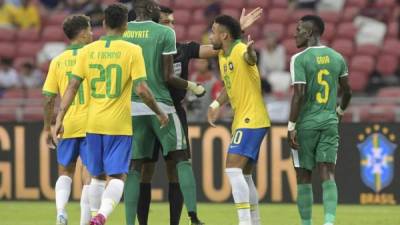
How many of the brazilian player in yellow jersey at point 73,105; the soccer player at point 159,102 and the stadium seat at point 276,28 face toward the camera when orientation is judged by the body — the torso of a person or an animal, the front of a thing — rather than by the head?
1

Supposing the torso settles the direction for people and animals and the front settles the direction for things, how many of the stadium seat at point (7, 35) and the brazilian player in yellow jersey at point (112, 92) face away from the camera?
1

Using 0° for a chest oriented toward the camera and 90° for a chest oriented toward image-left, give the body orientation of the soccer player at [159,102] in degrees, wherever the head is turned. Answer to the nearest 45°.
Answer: approximately 225°

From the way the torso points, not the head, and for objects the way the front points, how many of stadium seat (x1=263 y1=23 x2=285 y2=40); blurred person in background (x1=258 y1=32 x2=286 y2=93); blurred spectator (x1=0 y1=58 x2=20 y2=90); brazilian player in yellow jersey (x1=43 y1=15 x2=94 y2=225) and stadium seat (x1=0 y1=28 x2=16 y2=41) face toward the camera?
4

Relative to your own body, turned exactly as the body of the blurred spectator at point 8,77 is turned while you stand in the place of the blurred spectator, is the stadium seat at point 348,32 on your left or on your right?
on your left

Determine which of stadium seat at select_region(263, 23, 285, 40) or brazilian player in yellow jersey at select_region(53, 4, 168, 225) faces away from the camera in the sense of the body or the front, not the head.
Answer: the brazilian player in yellow jersey

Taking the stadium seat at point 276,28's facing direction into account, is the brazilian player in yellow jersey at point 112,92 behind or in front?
in front

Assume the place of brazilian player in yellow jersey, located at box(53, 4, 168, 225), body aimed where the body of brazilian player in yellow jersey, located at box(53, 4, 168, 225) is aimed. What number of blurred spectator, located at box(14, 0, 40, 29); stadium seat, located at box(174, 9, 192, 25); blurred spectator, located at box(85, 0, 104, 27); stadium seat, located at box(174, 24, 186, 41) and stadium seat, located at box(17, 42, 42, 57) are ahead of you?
5

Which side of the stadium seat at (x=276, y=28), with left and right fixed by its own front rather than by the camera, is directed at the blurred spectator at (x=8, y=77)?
right

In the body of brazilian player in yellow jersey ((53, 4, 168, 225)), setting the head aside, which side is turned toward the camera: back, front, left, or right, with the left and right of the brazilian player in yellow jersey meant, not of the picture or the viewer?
back

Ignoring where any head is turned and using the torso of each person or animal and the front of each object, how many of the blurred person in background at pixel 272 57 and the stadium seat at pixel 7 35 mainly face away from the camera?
0

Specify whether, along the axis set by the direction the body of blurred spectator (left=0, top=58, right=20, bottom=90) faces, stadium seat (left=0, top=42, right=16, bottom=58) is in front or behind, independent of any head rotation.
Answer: behind

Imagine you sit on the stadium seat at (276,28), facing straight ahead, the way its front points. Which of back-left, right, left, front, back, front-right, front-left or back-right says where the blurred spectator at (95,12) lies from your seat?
right

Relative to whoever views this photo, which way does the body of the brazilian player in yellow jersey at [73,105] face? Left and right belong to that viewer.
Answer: facing away from the viewer and to the right of the viewer

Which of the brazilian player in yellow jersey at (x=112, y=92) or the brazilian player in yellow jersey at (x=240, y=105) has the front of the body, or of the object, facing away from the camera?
the brazilian player in yellow jersey at (x=112, y=92)
